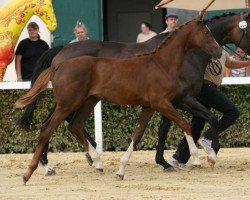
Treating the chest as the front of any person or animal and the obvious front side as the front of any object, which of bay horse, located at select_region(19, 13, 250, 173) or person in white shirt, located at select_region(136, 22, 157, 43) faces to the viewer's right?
the bay horse

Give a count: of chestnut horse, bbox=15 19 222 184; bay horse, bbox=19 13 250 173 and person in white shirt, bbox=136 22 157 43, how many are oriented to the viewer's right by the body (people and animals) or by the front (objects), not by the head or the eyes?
2

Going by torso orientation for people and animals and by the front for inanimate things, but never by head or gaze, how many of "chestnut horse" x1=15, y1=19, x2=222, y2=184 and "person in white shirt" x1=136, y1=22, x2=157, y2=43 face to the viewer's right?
1

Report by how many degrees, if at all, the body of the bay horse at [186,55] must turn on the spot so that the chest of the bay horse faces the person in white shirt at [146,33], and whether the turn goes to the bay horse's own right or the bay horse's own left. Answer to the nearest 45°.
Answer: approximately 90° to the bay horse's own left

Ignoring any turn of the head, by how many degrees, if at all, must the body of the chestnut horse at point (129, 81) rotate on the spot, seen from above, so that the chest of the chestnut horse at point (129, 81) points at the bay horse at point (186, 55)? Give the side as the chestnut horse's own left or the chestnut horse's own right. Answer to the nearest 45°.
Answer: approximately 45° to the chestnut horse's own left

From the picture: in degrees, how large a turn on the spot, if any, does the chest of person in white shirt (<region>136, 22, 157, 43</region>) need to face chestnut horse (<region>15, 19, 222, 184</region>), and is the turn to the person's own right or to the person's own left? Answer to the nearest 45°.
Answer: approximately 45° to the person's own left

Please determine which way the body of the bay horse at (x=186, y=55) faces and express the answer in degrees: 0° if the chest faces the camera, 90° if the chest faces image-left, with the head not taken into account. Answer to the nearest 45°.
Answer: approximately 270°

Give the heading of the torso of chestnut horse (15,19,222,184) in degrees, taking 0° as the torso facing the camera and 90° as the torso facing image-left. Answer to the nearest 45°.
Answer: approximately 270°
